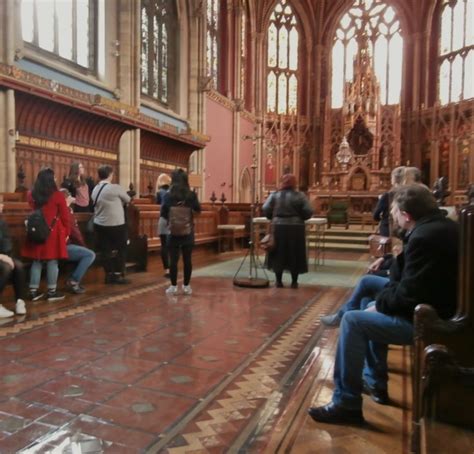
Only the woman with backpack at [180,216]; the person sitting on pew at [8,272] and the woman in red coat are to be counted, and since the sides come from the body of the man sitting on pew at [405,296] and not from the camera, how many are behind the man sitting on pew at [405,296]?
0

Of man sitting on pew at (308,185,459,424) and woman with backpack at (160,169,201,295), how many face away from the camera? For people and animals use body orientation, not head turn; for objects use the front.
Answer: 1

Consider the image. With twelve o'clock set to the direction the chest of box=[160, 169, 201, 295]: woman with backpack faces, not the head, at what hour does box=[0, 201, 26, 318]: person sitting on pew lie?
The person sitting on pew is roughly at 8 o'clock from the woman with backpack.

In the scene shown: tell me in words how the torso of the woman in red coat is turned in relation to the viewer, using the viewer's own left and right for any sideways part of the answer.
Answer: facing away from the viewer and to the right of the viewer

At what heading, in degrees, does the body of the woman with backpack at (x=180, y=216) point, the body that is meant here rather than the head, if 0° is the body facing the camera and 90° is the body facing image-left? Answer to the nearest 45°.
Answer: approximately 180°

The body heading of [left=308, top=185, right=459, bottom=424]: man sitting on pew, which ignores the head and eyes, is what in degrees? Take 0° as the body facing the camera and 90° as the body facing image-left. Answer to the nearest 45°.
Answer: approximately 90°

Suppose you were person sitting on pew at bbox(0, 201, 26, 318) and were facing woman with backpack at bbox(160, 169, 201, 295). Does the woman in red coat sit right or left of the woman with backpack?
left

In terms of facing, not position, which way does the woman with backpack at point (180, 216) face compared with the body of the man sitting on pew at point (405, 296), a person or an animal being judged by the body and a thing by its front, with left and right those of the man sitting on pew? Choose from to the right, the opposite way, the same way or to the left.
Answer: to the right

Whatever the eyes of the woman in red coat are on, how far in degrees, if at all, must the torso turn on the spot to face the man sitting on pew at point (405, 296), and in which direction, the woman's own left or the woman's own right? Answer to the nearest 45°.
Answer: approximately 90° to the woman's own right

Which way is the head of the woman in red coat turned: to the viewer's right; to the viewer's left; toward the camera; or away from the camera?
away from the camera

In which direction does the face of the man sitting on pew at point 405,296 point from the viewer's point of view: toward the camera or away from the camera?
away from the camera

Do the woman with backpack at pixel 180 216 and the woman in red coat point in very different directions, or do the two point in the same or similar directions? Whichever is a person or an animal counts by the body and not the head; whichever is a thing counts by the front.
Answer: same or similar directions

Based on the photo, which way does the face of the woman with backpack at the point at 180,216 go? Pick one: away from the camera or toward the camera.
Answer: away from the camera

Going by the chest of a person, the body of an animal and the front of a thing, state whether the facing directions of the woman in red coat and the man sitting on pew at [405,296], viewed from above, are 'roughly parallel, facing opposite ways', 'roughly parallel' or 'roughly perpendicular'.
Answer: roughly perpendicular

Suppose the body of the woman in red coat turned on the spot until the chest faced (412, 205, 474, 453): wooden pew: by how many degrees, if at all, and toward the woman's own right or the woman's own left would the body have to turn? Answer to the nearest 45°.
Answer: approximately 135° to the woman's own right

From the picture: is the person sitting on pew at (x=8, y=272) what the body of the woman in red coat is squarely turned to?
no
